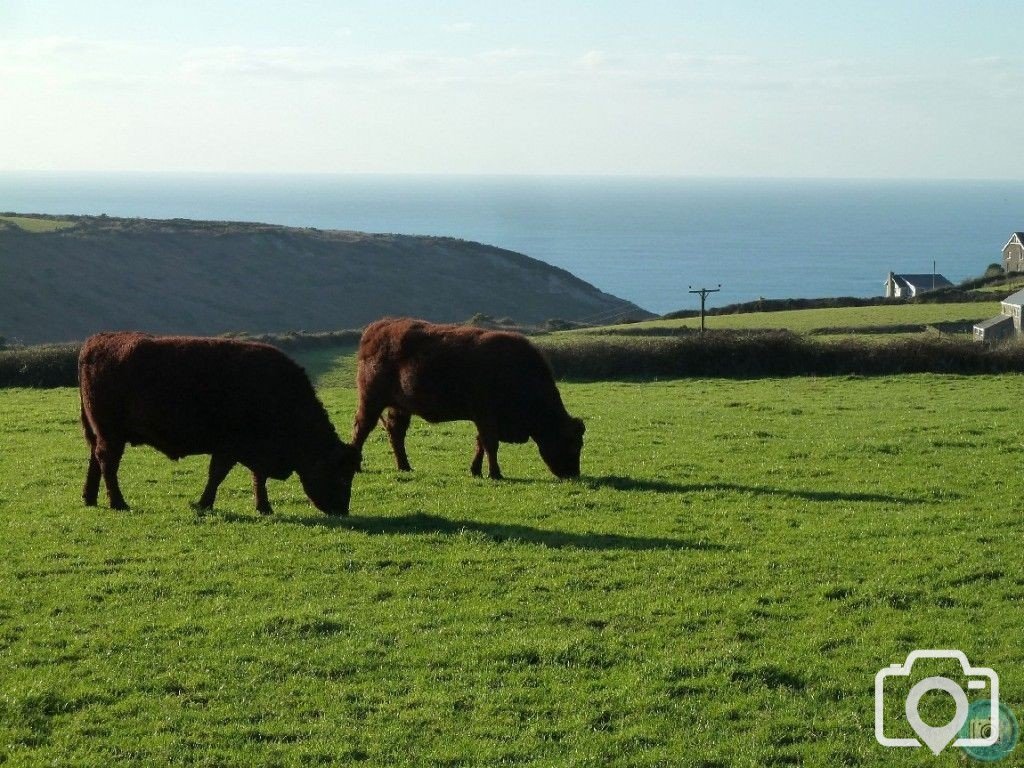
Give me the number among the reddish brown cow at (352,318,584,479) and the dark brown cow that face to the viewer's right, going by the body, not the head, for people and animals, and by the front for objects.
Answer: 2

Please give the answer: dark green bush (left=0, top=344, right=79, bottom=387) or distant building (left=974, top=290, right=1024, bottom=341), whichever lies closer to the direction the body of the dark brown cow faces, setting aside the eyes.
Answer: the distant building

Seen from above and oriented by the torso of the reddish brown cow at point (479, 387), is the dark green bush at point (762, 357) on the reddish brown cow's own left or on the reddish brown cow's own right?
on the reddish brown cow's own left

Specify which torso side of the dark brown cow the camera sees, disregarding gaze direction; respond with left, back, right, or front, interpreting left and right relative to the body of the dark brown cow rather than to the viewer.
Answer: right

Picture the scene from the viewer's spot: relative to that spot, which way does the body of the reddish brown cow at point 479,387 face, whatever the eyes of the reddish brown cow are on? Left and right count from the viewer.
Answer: facing to the right of the viewer

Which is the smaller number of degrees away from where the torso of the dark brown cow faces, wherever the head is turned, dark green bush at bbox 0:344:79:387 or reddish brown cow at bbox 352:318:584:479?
the reddish brown cow

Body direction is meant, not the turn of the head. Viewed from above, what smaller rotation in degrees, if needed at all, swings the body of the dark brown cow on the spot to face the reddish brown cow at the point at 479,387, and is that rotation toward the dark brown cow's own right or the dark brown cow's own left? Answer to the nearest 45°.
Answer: approximately 45° to the dark brown cow's own left

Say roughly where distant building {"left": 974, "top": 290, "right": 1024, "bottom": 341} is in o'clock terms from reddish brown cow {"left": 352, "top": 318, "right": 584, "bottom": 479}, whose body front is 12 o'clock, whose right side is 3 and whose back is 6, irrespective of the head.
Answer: The distant building is roughly at 10 o'clock from the reddish brown cow.

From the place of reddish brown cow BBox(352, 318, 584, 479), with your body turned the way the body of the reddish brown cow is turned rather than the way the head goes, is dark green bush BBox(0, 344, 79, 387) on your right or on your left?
on your left
